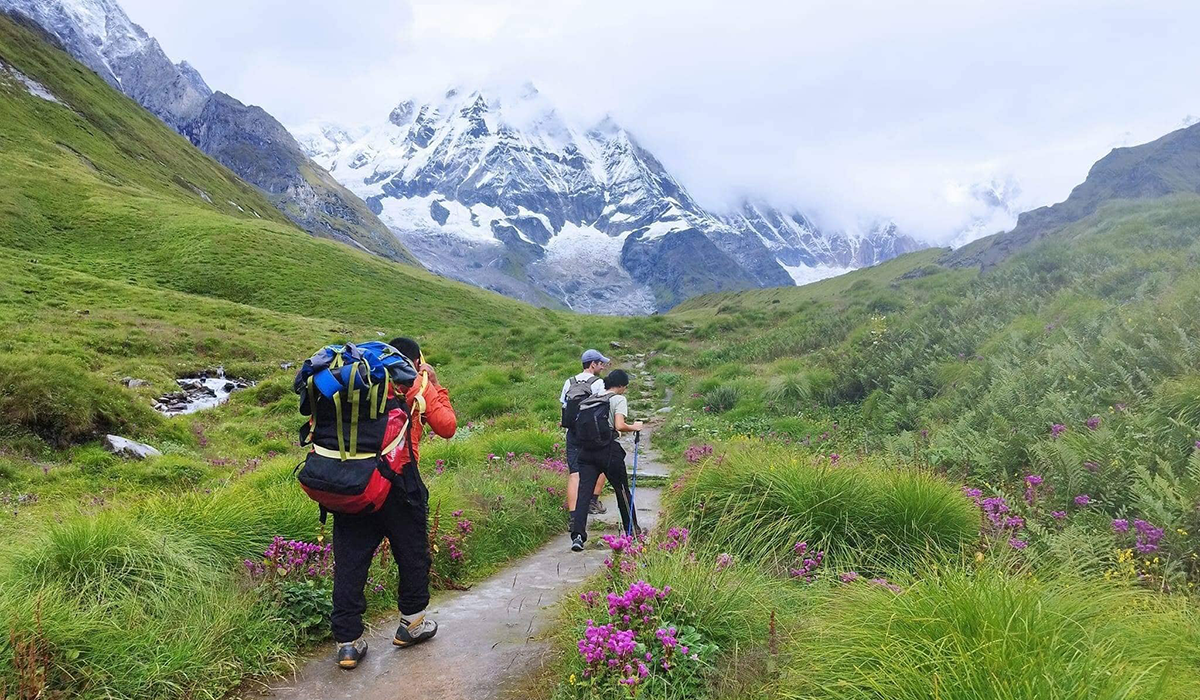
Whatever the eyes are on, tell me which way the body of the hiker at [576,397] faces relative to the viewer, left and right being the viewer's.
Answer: facing away from the viewer and to the right of the viewer

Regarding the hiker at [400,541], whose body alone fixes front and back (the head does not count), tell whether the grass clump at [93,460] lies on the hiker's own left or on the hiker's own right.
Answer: on the hiker's own left

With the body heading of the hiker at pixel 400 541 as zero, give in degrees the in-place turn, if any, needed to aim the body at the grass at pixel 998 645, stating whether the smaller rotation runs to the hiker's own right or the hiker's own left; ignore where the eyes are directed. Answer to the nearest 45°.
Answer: approximately 90° to the hiker's own right

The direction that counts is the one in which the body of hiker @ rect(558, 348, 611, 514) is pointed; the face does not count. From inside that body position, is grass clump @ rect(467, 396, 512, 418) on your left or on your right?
on your left

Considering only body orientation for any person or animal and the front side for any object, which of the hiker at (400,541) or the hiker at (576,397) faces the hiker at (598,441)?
the hiker at (400,541)

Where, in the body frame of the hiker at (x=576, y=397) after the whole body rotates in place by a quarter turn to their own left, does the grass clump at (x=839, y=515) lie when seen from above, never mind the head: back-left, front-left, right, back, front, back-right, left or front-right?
back

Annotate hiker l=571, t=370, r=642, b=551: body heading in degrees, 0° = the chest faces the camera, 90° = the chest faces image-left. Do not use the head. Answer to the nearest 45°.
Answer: approximately 225°

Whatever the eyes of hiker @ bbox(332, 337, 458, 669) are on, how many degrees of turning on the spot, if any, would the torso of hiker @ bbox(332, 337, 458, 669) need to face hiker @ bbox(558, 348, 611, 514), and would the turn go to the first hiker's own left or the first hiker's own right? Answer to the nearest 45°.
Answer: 0° — they already face them

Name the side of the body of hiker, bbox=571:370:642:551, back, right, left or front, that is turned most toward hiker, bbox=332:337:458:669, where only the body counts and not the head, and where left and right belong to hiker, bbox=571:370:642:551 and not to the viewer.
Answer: back

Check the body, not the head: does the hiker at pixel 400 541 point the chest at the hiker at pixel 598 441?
yes

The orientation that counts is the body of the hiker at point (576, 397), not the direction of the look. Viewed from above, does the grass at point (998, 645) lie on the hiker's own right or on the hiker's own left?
on the hiker's own right

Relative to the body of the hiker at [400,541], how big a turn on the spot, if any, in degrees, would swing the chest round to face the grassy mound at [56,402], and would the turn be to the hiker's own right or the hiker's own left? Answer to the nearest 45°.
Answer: approximately 90° to the hiker's own left

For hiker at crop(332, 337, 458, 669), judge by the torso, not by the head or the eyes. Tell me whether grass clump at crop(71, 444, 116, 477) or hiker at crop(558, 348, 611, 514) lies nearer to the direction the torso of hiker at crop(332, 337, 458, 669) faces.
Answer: the hiker

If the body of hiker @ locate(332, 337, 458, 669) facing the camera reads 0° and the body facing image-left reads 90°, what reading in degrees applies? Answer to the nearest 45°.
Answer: approximately 225°
